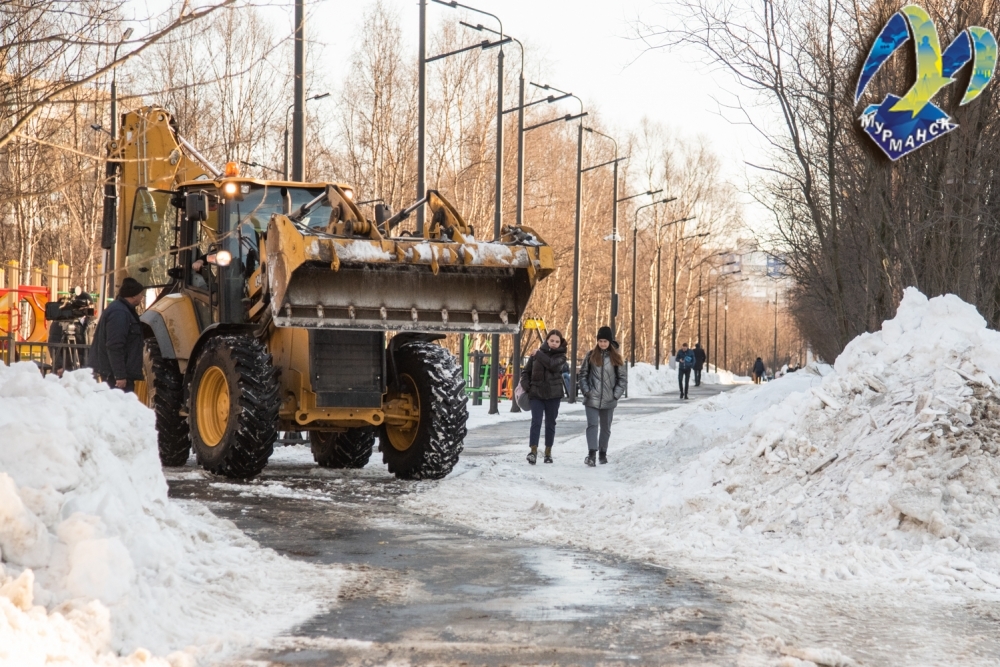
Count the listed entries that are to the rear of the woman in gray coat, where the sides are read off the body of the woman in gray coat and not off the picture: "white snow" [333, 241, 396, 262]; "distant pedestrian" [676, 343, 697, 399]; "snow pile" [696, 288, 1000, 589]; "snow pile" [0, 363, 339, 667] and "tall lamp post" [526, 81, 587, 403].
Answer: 2

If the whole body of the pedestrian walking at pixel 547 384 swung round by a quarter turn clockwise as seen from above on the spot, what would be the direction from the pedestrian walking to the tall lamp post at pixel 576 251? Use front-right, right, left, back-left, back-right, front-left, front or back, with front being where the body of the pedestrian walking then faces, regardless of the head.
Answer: right

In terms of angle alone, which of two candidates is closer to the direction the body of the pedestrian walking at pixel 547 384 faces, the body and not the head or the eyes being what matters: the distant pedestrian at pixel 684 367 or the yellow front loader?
the yellow front loader

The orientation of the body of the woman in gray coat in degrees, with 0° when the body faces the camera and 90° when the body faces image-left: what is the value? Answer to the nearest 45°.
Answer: approximately 0°

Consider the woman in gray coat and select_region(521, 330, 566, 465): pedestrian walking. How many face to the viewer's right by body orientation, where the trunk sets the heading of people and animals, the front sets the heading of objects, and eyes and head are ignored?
0

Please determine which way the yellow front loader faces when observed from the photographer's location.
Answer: facing the viewer and to the right of the viewer

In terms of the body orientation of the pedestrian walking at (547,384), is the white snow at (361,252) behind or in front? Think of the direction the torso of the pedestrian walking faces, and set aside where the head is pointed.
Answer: in front

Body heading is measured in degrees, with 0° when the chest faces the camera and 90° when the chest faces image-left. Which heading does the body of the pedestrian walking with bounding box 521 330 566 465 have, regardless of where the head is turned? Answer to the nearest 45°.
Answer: approximately 0°

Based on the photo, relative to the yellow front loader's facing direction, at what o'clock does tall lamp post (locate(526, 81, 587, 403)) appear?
The tall lamp post is roughly at 8 o'clock from the yellow front loader.

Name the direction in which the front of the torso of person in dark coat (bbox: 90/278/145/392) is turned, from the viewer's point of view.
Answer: to the viewer's right

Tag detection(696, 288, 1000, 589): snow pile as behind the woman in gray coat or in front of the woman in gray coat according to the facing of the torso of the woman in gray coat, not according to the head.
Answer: in front
